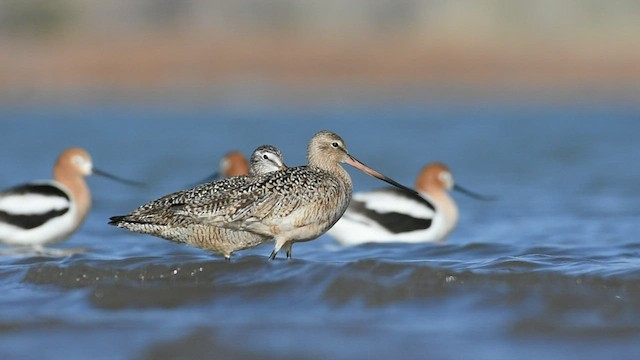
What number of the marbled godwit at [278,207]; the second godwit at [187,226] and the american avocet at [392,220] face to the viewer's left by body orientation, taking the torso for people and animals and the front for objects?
0

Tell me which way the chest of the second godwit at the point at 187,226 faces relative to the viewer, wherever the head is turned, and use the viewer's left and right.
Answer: facing to the right of the viewer

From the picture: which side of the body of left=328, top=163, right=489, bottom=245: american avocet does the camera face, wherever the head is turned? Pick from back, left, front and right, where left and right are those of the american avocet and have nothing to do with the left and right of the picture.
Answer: right

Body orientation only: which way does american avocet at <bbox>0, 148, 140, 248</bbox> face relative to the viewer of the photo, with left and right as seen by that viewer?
facing to the right of the viewer

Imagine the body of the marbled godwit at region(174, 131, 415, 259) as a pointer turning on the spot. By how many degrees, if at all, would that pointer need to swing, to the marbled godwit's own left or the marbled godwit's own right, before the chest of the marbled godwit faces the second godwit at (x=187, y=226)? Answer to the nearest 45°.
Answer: approximately 180°

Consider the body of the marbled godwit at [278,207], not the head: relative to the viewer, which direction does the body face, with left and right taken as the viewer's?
facing to the right of the viewer
